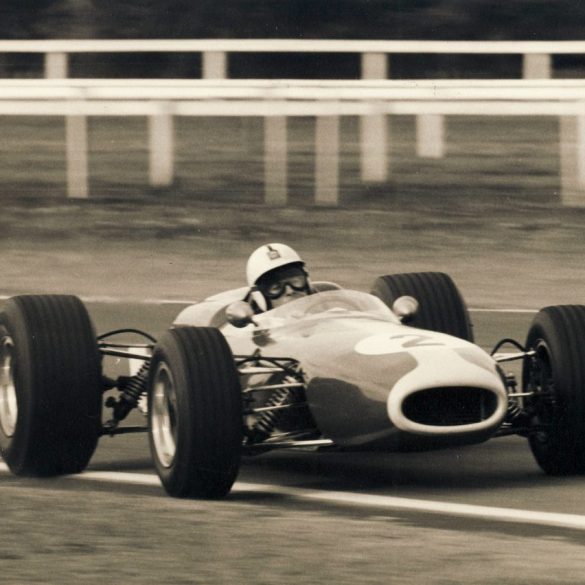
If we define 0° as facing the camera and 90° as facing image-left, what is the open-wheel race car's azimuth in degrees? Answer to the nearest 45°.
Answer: approximately 315°

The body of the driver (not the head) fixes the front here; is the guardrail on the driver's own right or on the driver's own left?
on the driver's own left
